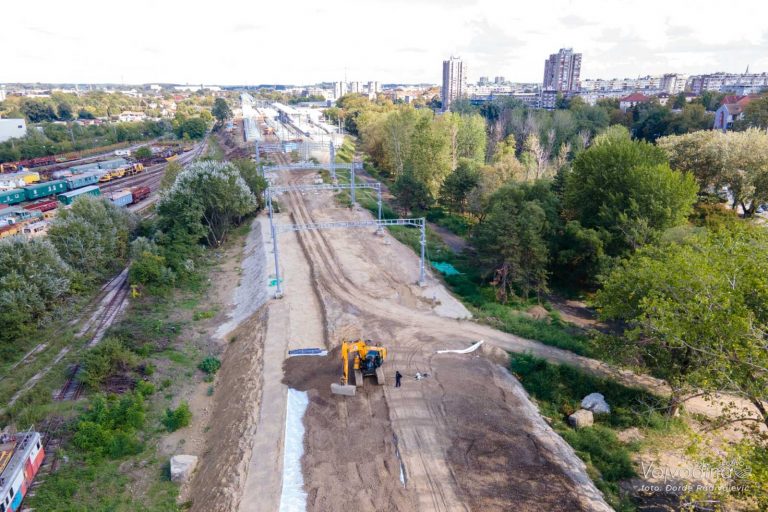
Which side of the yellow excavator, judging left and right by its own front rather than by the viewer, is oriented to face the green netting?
back

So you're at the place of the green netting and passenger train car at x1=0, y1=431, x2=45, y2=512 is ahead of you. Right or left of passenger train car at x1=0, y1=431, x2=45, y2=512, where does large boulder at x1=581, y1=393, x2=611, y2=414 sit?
left

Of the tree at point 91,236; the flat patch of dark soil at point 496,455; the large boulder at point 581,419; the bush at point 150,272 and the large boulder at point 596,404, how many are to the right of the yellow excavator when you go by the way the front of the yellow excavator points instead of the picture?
2

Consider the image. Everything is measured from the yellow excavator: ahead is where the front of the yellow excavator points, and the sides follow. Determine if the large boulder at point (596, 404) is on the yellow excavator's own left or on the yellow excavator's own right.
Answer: on the yellow excavator's own left

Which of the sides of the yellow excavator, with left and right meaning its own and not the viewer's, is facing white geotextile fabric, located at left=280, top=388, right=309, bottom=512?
front

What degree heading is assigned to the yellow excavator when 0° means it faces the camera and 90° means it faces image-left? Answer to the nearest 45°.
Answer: approximately 45°

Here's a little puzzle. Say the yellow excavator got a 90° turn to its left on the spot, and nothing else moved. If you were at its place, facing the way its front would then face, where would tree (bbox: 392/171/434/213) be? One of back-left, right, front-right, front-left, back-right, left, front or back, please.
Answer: back-left

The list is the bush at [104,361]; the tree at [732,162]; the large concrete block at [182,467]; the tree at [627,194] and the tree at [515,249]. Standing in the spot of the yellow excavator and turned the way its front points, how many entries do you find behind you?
3
